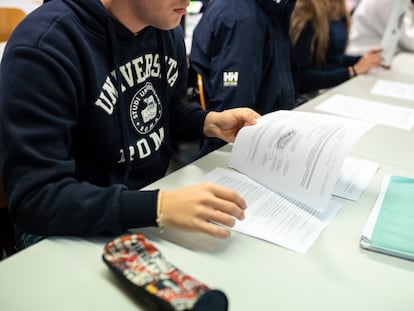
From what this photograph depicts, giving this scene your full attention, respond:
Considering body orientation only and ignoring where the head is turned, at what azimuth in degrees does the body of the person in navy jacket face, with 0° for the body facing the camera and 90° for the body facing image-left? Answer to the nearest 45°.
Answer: approximately 315°

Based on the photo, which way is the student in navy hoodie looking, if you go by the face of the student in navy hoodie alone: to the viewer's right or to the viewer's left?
to the viewer's right

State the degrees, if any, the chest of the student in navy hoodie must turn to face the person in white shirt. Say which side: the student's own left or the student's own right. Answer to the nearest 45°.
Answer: approximately 90° to the student's own left

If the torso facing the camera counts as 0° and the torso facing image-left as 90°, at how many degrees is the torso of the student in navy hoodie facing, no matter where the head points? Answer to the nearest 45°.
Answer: approximately 315°

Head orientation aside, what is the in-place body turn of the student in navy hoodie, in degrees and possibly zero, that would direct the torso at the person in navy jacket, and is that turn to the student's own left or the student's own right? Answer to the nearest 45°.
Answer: approximately 90° to the student's own left

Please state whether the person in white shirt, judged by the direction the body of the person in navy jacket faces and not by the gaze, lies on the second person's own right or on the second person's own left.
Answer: on the second person's own left

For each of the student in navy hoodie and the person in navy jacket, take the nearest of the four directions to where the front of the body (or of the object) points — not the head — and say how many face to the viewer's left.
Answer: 0

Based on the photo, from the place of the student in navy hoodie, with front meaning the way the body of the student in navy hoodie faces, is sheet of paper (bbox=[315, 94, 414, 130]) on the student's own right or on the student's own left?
on the student's own left
